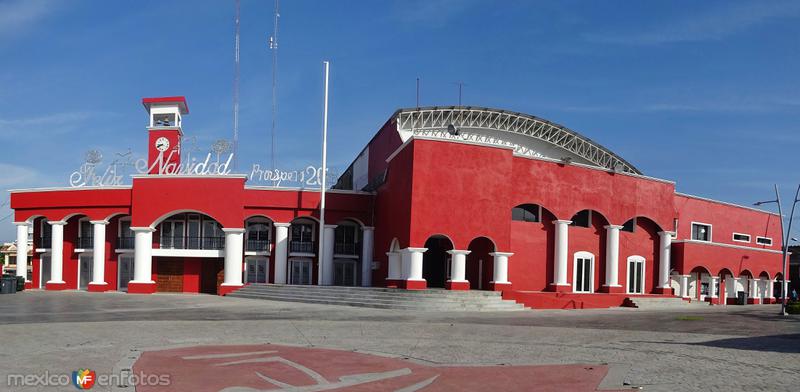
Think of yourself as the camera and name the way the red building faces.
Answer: facing the viewer
